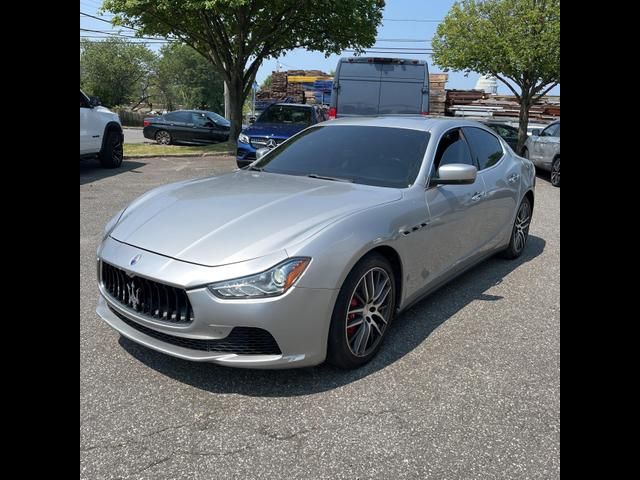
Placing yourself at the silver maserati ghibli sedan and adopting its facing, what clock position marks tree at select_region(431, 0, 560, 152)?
The tree is roughly at 5 o'clock from the silver maserati ghibli sedan.

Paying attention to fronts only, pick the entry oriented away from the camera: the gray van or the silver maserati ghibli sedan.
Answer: the gray van

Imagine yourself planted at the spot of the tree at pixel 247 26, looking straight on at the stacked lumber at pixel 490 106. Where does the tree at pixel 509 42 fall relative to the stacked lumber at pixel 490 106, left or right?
right

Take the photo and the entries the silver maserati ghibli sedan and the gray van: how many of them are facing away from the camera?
1

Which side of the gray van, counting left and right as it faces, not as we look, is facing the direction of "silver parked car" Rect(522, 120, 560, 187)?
right

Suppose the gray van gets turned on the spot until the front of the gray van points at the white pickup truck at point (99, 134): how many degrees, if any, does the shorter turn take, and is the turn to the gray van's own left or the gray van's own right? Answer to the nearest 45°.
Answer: approximately 135° to the gray van's own left

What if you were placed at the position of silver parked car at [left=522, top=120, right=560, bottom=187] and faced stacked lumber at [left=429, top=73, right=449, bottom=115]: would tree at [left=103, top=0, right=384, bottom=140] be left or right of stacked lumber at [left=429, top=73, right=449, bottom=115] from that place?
left

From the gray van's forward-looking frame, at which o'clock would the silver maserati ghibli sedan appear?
The silver maserati ghibli sedan is roughly at 6 o'clock from the gray van.

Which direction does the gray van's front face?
away from the camera

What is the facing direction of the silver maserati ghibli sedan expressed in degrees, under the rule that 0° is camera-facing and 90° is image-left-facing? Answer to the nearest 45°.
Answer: approximately 45°

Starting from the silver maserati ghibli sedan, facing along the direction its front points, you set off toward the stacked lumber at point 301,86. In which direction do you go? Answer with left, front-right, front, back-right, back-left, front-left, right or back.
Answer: back-right

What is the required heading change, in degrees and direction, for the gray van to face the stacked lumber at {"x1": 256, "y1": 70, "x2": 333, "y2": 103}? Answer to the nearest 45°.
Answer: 0° — it already faces it
